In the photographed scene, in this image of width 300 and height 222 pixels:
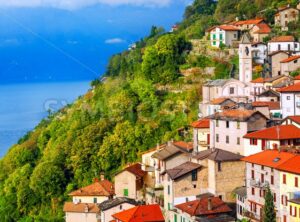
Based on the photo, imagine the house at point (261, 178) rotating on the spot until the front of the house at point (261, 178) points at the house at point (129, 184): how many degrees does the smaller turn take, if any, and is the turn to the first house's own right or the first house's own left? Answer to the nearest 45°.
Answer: approximately 90° to the first house's own right

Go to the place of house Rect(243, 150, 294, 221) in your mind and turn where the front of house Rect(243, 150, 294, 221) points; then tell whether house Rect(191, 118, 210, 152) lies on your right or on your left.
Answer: on your right

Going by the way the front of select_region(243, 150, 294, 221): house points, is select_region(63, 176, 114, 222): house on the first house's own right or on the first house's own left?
on the first house's own right

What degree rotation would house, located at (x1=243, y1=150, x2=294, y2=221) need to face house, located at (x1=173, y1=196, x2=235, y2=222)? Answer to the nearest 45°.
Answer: approximately 45° to its right

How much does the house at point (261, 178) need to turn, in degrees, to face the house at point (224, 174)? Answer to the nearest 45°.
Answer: approximately 90° to its right

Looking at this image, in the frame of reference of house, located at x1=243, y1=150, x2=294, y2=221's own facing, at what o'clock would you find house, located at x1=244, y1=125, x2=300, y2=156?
house, located at x1=244, y1=125, x2=300, y2=156 is roughly at 5 o'clock from house, located at x1=243, y1=150, x2=294, y2=221.

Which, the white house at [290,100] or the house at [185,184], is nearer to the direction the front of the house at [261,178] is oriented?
the house
